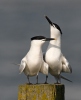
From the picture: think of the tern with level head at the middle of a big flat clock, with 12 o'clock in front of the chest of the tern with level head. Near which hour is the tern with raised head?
The tern with raised head is roughly at 9 o'clock from the tern with level head.

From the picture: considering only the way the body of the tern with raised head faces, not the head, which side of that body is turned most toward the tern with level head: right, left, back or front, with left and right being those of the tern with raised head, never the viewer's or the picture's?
front

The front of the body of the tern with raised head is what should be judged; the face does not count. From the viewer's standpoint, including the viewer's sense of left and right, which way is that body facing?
facing the viewer and to the left of the viewer

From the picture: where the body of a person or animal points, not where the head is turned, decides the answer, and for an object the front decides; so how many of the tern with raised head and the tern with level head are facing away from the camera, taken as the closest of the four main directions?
0
